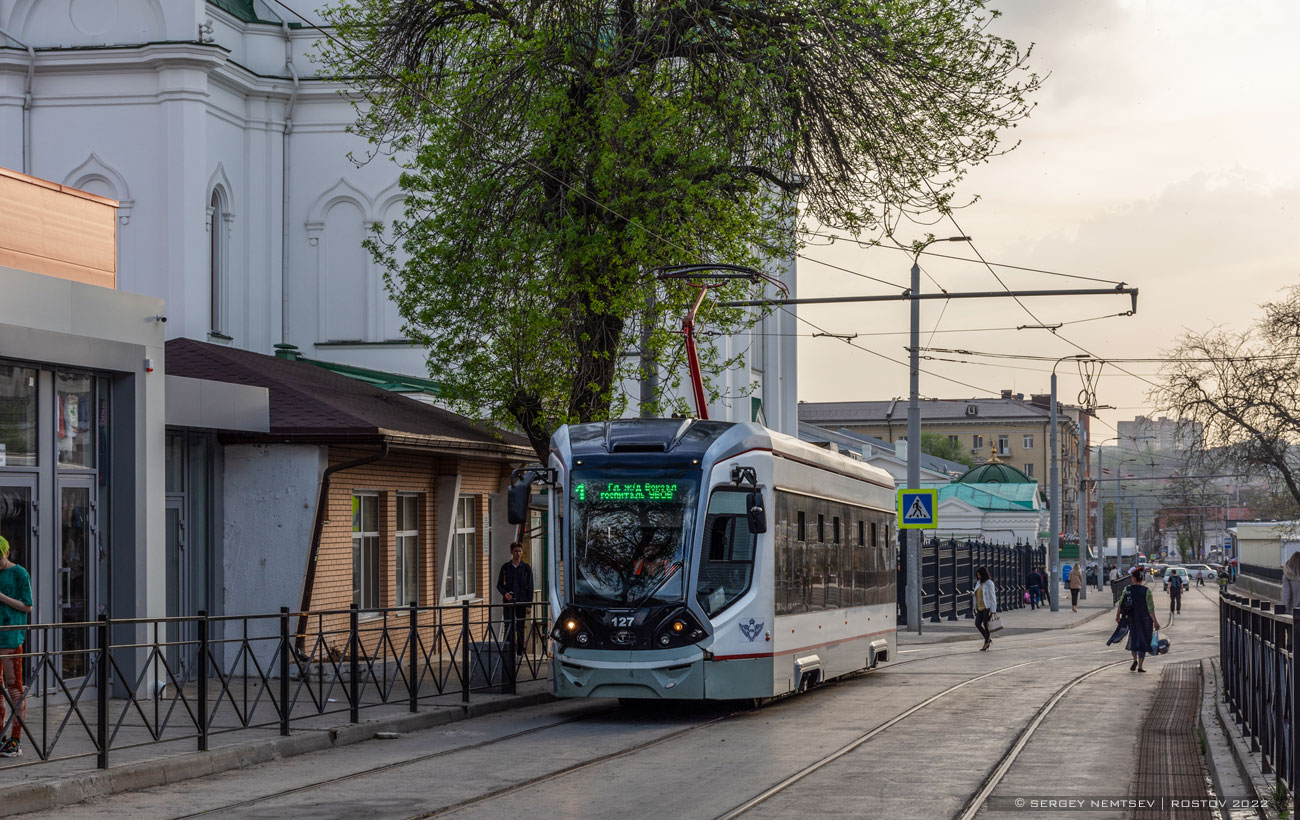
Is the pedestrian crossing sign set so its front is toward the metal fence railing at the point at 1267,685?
yes

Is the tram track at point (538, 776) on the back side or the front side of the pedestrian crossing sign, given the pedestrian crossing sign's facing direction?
on the front side

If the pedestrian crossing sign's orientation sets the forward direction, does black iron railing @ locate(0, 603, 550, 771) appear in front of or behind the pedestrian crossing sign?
in front

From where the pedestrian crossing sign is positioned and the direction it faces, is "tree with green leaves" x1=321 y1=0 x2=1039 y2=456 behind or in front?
in front

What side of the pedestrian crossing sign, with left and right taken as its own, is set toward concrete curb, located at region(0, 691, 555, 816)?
front

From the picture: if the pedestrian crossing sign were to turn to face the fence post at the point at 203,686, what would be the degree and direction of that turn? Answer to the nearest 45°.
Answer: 0° — it already faces it

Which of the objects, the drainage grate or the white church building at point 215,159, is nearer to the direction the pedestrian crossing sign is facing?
the drainage grate

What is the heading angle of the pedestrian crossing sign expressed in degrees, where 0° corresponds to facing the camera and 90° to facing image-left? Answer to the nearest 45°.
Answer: approximately 0°

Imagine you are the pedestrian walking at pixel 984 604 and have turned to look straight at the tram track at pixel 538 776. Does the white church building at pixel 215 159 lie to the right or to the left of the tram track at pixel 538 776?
right

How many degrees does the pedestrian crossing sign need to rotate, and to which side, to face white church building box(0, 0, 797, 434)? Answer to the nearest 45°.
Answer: approximately 45° to its right

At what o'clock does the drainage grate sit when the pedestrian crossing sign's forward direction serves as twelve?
The drainage grate is roughly at 12 o'clock from the pedestrian crossing sign.

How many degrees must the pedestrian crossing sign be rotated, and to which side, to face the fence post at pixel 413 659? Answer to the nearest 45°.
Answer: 0° — it already faces it
